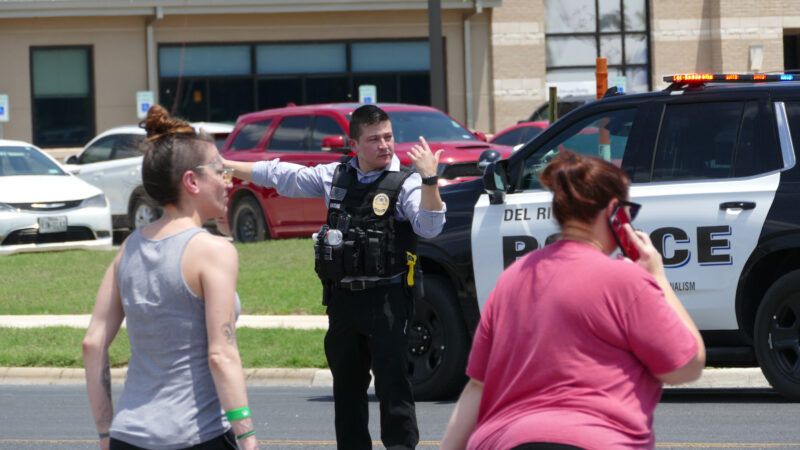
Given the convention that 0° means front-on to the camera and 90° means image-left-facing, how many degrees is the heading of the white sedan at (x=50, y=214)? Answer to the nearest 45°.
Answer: approximately 315°

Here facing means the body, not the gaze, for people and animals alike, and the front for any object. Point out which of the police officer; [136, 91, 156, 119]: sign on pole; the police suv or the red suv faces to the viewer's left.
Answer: the police suv

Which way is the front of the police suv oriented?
to the viewer's left

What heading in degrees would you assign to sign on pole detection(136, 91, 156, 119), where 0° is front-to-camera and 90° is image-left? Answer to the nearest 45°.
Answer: approximately 0°

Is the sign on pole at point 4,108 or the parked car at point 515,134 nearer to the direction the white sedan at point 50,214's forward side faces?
the parked car

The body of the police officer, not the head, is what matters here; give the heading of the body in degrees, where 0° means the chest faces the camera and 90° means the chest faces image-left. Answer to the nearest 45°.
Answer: approximately 0°

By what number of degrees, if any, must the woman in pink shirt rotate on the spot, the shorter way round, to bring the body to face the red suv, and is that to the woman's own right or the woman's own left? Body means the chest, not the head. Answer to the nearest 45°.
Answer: approximately 45° to the woman's own left

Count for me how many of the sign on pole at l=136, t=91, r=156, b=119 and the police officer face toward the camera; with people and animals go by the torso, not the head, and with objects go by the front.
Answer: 2

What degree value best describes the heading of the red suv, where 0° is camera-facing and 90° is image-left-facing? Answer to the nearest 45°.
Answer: approximately 315°

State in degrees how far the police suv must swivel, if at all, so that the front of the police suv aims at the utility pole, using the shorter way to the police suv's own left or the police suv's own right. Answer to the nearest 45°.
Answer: approximately 90° to the police suv's own right
